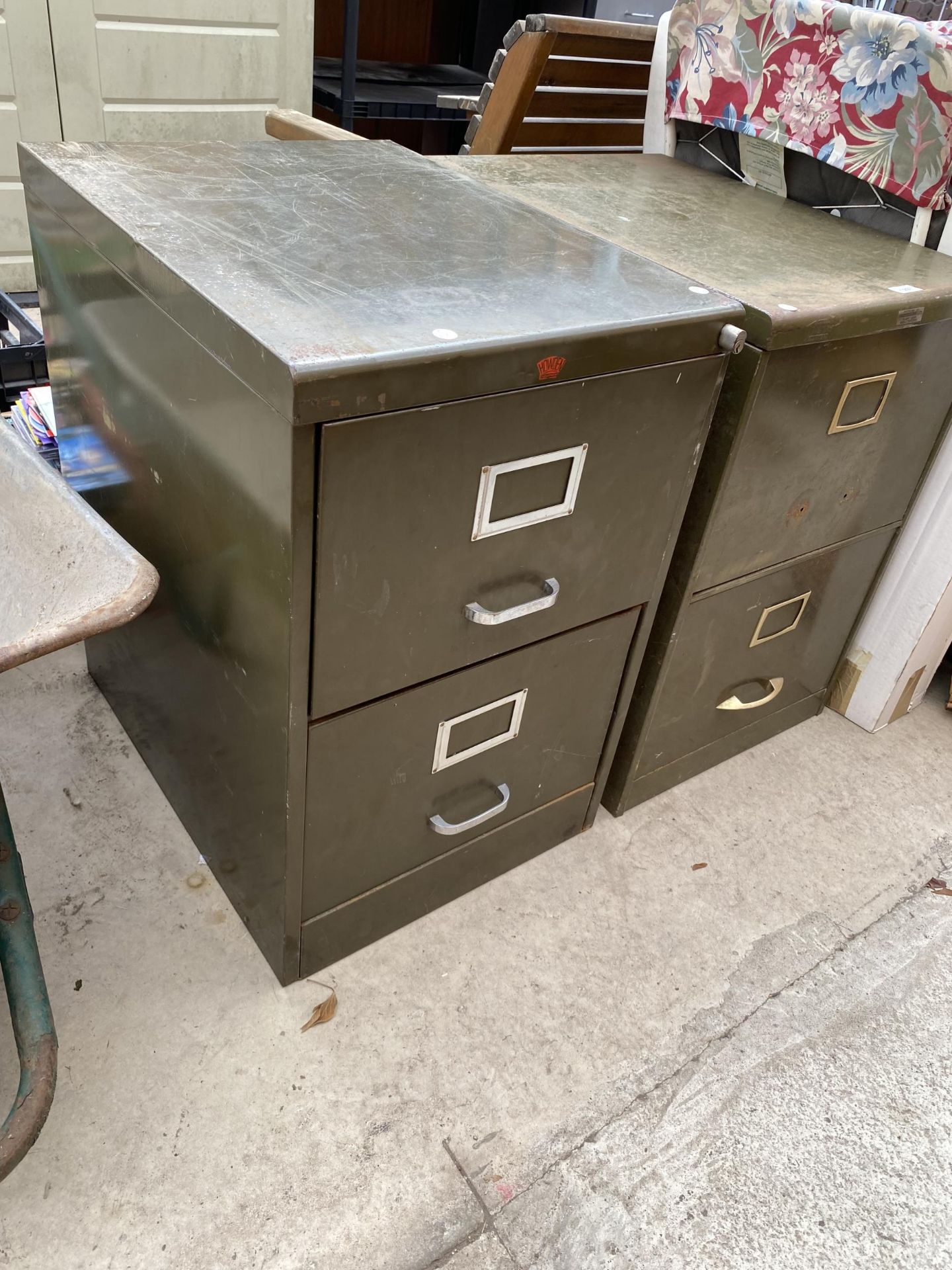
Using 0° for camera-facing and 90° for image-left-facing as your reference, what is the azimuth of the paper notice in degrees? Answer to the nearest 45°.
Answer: approximately 45°

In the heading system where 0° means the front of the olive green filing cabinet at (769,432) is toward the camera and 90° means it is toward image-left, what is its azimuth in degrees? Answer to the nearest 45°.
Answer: approximately 315°

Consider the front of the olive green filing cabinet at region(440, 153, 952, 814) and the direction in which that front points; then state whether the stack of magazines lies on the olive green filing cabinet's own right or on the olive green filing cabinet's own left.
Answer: on the olive green filing cabinet's own right

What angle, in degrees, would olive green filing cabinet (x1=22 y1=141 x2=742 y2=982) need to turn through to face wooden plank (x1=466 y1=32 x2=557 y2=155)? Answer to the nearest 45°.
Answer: approximately 135° to its left

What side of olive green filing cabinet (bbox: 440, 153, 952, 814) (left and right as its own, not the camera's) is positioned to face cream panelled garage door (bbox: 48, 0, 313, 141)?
back

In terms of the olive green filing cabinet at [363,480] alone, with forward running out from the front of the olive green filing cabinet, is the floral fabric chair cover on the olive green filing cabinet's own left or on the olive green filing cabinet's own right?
on the olive green filing cabinet's own left

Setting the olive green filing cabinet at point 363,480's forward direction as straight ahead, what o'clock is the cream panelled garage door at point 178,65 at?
The cream panelled garage door is roughly at 7 o'clock from the olive green filing cabinet.

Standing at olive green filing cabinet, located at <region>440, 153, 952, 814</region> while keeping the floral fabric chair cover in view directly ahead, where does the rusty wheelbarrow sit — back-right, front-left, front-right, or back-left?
back-left

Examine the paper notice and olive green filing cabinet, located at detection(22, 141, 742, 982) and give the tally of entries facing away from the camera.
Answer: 0

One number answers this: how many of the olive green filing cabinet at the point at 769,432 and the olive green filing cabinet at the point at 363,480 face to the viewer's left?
0

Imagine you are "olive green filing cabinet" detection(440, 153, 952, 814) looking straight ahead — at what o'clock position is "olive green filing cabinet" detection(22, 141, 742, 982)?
"olive green filing cabinet" detection(22, 141, 742, 982) is roughly at 3 o'clock from "olive green filing cabinet" detection(440, 153, 952, 814).
